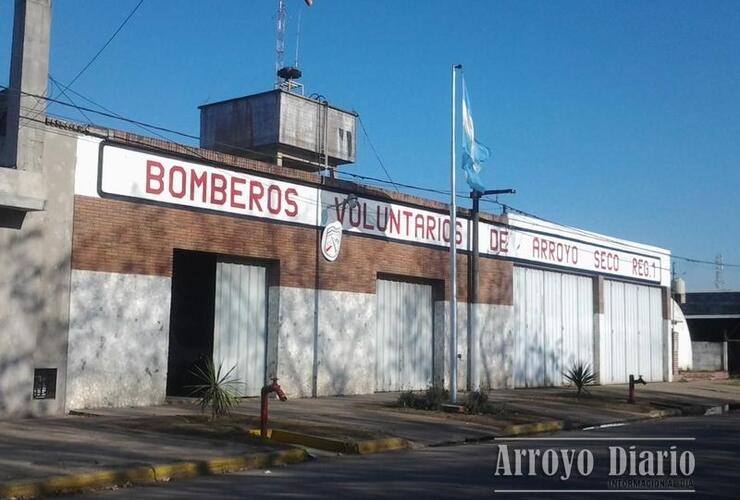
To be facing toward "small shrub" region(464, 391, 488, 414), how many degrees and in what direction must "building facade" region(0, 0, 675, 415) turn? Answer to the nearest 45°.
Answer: approximately 45° to its left

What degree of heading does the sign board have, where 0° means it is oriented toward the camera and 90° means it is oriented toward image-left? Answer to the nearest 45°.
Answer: approximately 315°

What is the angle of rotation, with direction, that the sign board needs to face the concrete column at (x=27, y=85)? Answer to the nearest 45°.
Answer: approximately 90° to its right

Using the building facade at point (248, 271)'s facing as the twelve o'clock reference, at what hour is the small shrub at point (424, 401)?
The small shrub is roughly at 11 o'clock from the building facade.

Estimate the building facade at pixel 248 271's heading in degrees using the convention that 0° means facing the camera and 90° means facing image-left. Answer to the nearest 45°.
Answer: approximately 315°
